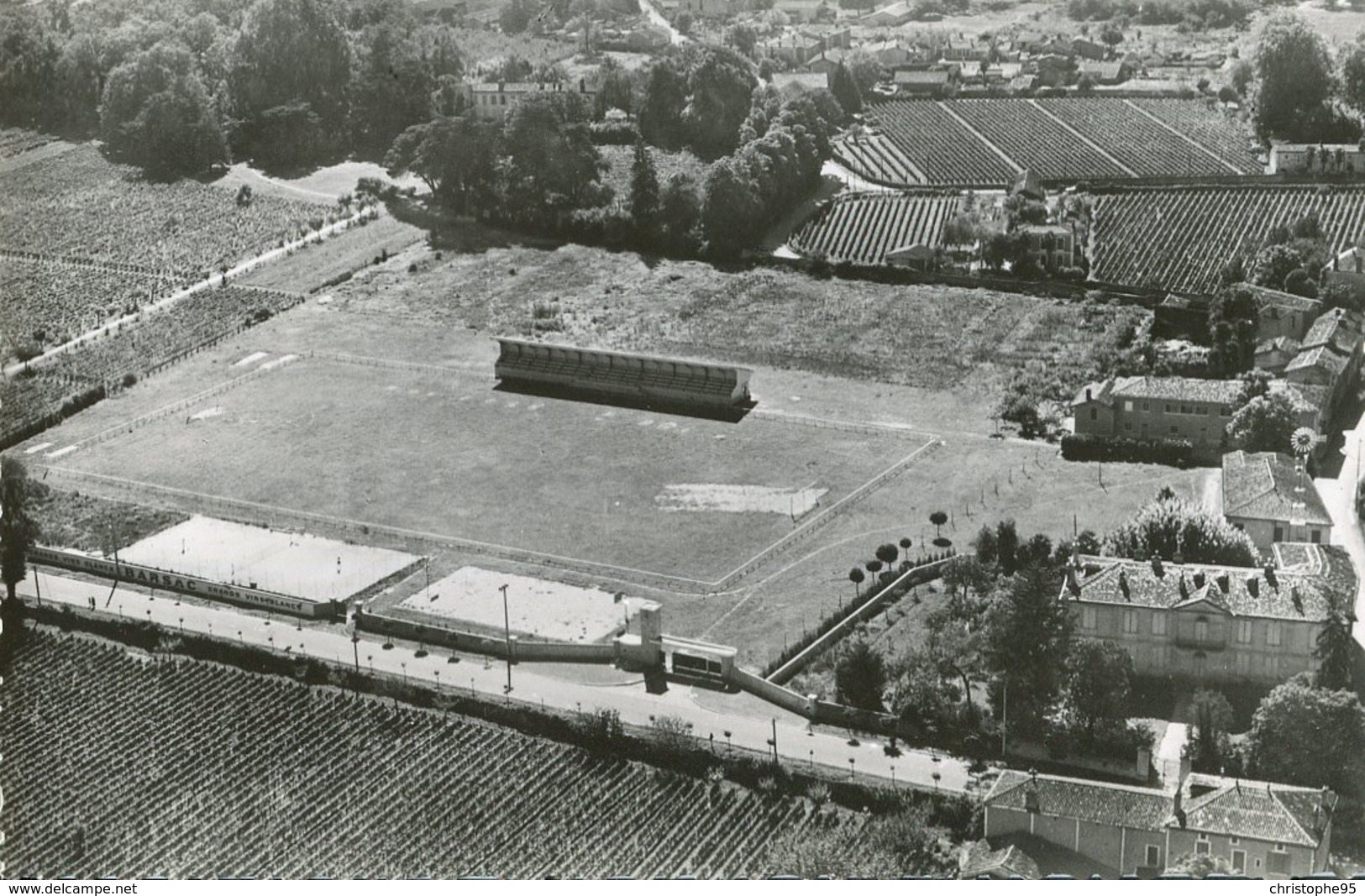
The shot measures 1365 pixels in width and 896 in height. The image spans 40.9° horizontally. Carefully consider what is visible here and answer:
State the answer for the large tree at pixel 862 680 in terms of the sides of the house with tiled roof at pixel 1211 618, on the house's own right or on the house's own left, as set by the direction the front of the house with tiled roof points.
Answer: on the house's own right

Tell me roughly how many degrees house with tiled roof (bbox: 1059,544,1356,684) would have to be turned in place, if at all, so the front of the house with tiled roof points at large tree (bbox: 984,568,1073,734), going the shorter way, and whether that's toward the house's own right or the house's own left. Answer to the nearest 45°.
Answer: approximately 45° to the house's own right

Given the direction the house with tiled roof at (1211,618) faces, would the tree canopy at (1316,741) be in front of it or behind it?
in front

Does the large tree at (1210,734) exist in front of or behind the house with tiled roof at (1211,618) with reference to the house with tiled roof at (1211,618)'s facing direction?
in front

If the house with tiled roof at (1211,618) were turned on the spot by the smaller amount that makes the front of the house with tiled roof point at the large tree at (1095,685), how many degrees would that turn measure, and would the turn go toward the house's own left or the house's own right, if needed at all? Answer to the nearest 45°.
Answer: approximately 45° to the house's own right

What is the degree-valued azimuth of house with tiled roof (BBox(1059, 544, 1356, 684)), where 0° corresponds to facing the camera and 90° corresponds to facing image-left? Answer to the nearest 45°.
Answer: approximately 0°

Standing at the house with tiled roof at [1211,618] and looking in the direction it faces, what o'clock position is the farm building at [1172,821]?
The farm building is roughly at 12 o'clock from the house with tiled roof.

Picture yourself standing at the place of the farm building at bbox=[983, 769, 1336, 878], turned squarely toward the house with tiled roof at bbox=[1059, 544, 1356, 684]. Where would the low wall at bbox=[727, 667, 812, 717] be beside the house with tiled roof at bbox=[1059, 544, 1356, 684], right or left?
left

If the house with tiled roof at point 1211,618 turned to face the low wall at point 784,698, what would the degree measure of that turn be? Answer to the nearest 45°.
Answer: approximately 90° to its right
